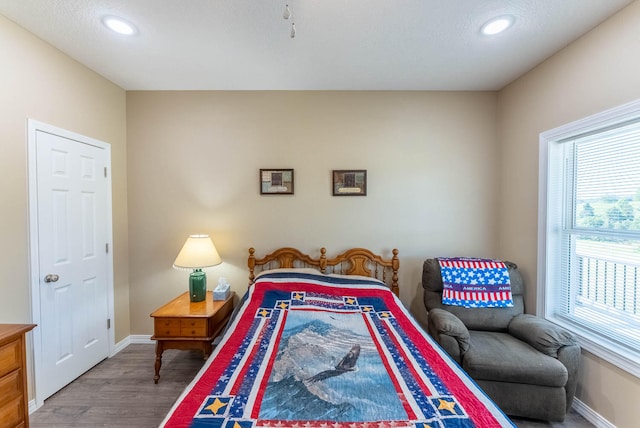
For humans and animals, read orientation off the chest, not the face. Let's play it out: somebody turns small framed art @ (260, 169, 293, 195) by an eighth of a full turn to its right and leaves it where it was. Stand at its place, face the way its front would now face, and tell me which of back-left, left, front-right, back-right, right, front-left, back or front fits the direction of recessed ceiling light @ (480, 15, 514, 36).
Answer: left

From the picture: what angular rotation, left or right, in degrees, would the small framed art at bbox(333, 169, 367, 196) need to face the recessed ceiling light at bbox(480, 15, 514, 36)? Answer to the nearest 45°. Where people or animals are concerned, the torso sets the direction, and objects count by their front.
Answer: approximately 45° to its left

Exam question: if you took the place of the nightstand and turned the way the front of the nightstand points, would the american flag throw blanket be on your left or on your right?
on your left

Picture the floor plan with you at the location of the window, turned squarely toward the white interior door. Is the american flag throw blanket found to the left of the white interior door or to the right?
right

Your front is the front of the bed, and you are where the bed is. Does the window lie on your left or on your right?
on your left

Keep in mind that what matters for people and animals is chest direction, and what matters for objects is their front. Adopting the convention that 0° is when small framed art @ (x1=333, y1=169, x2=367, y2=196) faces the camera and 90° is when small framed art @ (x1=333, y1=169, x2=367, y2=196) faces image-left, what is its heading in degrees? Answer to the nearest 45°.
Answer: approximately 0°

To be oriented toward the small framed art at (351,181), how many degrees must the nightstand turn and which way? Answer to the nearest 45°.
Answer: approximately 90° to its left

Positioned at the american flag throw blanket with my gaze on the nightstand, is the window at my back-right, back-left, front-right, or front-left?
back-left

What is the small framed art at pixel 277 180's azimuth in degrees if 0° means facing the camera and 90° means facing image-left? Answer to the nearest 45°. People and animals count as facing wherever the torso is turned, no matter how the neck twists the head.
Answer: approximately 0°

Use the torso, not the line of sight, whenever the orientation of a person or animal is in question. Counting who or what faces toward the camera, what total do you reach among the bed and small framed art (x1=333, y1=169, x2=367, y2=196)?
2
